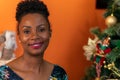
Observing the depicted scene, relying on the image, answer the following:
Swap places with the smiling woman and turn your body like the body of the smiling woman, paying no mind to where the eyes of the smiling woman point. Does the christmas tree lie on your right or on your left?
on your left

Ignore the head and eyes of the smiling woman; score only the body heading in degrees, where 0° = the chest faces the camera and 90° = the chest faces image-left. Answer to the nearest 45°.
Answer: approximately 0°
